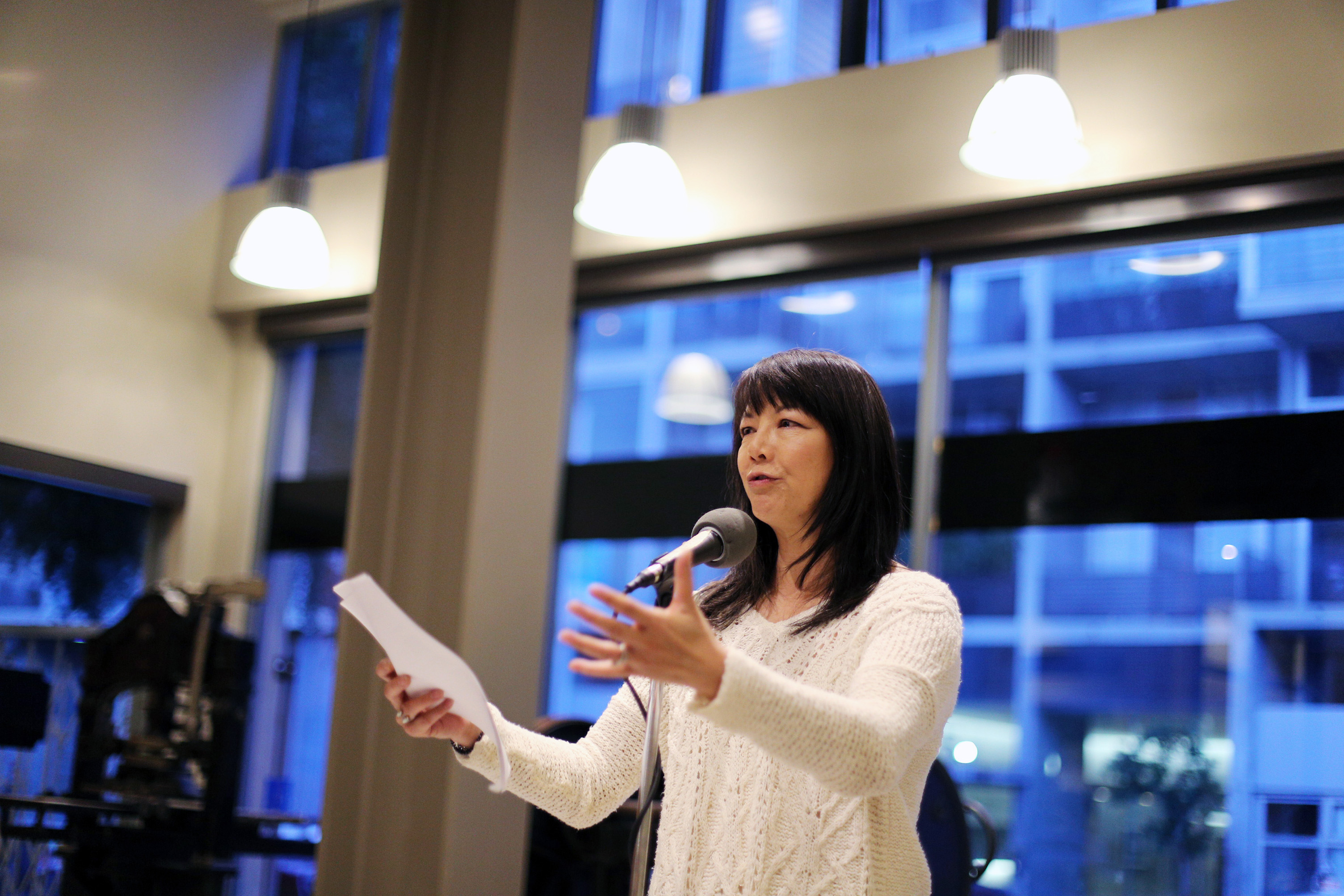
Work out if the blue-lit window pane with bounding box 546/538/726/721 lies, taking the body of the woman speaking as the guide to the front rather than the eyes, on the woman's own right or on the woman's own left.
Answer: on the woman's own right

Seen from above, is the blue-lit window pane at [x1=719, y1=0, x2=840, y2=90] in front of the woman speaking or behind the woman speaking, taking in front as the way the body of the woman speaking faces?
behind

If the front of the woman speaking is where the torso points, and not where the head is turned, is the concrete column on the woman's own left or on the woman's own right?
on the woman's own right

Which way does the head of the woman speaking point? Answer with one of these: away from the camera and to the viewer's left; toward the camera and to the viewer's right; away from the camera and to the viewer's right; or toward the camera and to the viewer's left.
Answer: toward the camera and to the viewer's left

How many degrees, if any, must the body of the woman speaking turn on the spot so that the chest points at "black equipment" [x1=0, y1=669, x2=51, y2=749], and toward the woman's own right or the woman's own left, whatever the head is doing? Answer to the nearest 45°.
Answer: approximately 90° to the woman's own right

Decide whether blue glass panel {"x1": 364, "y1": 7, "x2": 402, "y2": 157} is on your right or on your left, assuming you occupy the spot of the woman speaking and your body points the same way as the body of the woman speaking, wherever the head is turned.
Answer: on your right

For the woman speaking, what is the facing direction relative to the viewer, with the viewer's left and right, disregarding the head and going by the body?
facing the viewer and to the left of the viewer

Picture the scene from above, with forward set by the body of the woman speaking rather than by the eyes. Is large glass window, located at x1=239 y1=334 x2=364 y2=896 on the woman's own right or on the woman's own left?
on the woman's own right

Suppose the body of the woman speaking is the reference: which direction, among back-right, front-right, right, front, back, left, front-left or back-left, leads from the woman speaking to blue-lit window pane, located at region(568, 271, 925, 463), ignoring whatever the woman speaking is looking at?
back-right

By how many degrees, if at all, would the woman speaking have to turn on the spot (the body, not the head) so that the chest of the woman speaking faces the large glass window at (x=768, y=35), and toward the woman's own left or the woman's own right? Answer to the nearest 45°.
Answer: approximately 135° to the woman's own right

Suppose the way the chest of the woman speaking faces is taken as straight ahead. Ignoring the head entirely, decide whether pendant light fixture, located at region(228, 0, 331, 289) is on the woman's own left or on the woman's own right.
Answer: on the woman's own right
